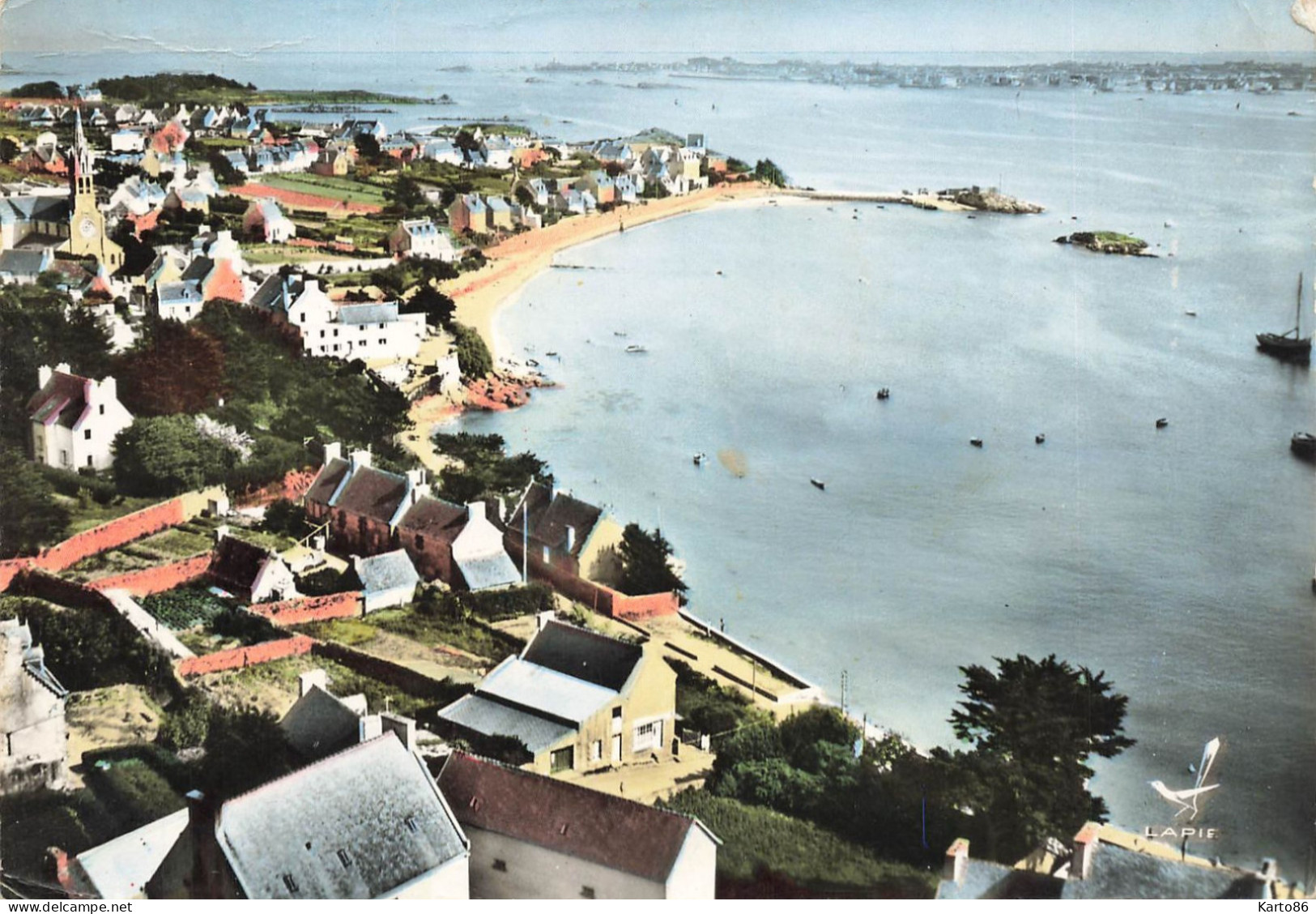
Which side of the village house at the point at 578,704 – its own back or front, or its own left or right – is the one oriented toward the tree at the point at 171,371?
back

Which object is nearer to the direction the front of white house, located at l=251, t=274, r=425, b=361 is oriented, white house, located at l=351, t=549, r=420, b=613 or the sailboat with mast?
the white house

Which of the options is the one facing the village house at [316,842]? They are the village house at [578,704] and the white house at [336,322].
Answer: the white house

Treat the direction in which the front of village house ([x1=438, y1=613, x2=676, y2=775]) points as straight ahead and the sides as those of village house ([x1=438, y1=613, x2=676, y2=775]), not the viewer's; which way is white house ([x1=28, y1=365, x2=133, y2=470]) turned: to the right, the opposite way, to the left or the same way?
to the right

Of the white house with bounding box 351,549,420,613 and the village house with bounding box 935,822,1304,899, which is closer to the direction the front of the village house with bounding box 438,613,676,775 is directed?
the village house

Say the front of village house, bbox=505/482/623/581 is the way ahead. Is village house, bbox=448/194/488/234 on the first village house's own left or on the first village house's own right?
on the first village house's own right

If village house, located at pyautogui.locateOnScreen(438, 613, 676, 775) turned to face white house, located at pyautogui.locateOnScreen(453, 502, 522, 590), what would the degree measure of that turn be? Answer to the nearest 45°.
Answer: approximately 180°

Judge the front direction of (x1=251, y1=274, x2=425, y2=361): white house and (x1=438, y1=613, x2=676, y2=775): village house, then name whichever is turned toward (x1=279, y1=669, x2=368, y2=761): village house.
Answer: the white house

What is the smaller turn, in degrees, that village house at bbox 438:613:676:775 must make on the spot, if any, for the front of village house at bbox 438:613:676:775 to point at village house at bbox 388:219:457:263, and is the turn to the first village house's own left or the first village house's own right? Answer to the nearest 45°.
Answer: approximately 135° to the first village house's own left
